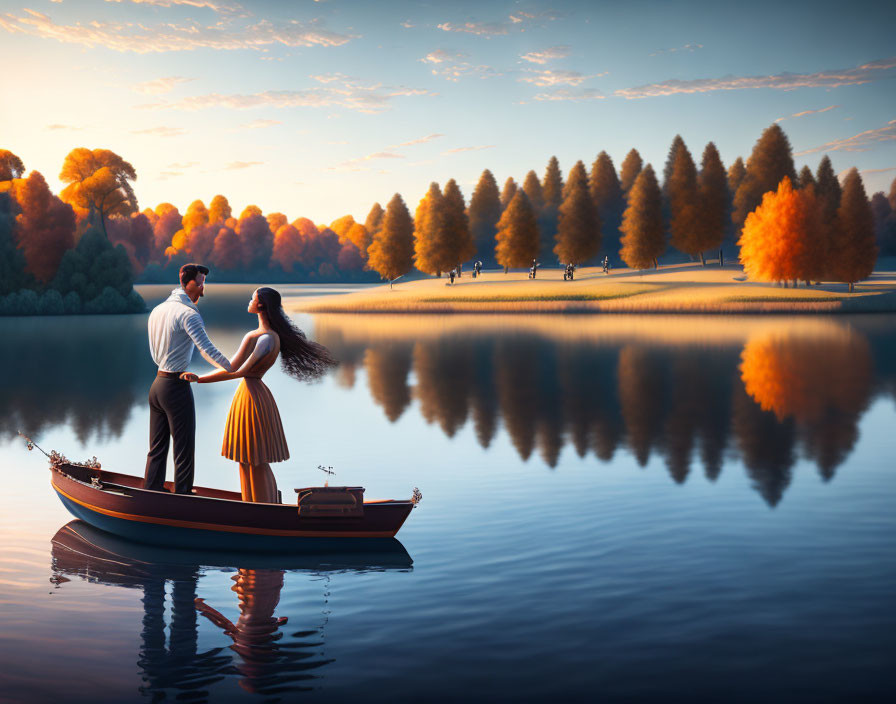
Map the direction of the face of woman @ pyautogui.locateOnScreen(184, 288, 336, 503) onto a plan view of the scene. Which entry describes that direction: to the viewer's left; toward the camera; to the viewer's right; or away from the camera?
to the viewer's left

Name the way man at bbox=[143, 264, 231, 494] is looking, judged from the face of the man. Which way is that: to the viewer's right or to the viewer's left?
to the viewer's right

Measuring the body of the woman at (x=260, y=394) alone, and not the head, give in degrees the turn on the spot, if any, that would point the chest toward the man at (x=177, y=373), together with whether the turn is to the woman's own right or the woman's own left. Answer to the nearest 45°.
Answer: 0° — they already face them

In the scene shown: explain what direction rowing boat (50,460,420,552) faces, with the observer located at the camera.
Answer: facing to the left of the viewer

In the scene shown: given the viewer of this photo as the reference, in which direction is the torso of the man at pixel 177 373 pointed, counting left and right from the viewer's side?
facing away from the viewer and to the right of the viewer

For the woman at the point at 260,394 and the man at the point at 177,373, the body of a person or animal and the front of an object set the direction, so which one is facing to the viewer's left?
the woman

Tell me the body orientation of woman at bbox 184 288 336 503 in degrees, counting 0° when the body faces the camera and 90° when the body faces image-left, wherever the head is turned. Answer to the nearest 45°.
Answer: approximately 90°
